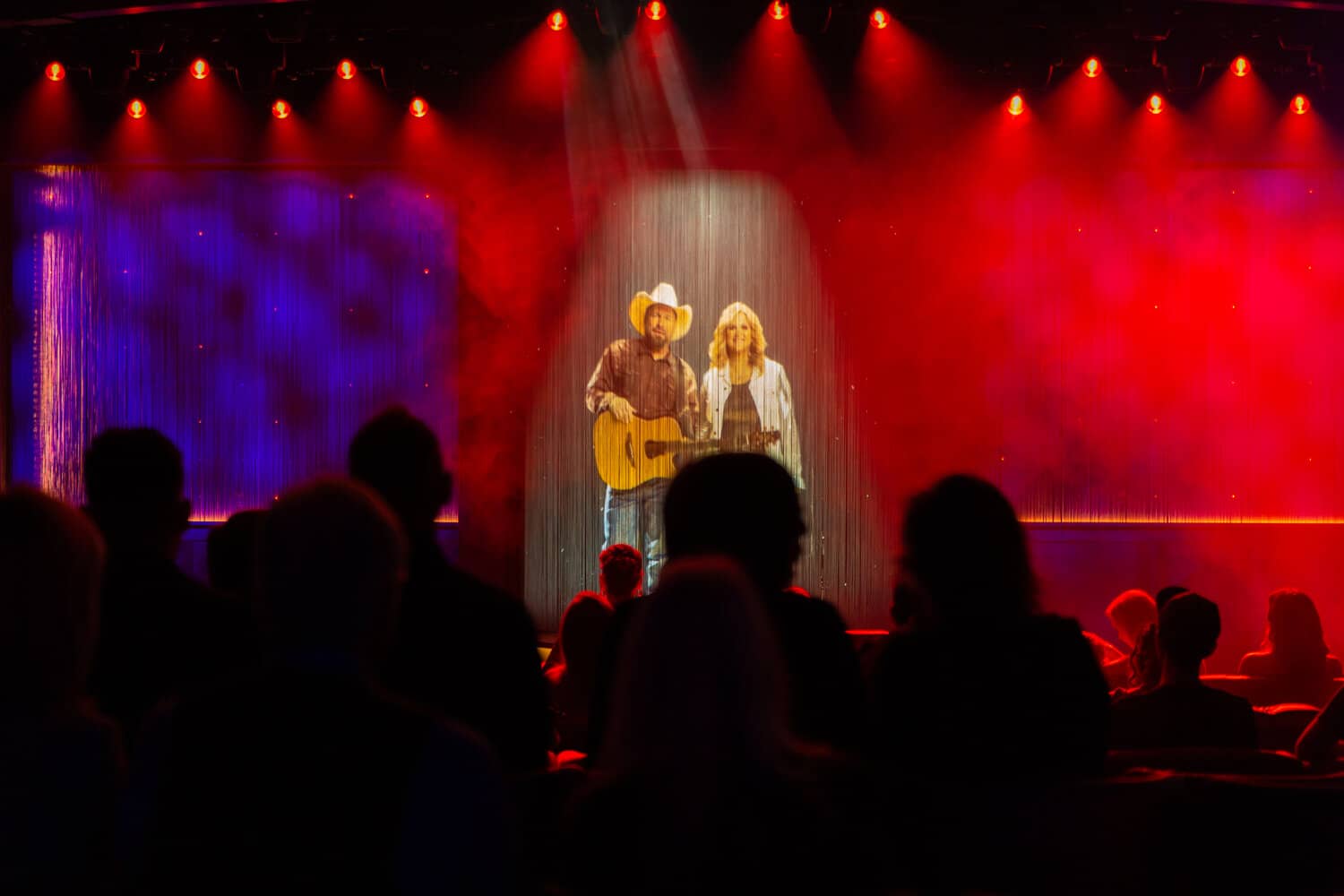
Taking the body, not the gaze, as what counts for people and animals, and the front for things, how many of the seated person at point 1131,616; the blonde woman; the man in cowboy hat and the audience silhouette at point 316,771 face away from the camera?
2

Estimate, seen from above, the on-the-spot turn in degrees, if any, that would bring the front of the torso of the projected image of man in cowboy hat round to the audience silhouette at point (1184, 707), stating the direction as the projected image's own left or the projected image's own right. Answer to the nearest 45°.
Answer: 0° — they already face them

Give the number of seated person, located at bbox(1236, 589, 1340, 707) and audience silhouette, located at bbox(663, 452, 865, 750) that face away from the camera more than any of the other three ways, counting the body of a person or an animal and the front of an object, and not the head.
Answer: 2

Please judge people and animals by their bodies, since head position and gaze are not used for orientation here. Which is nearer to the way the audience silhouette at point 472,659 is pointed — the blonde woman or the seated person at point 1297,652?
the blonde woman

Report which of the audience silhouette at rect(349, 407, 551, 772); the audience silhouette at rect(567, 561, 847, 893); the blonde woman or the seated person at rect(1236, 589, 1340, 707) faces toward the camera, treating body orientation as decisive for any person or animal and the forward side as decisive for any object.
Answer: the blonde woman

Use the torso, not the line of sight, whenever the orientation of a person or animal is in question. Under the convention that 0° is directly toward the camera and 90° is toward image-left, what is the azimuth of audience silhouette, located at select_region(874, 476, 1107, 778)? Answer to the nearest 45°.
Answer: approximately 180°

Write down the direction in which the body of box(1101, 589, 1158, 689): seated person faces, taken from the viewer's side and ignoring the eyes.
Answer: away from the camera

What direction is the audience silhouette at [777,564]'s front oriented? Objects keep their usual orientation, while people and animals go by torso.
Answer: away from the camera

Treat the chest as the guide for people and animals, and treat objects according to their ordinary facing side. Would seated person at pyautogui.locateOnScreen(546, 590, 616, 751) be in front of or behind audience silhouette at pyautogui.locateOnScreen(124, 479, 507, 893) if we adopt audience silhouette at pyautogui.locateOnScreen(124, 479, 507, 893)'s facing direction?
in front

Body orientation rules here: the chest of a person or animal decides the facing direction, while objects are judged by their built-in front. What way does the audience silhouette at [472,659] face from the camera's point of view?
away from the camera

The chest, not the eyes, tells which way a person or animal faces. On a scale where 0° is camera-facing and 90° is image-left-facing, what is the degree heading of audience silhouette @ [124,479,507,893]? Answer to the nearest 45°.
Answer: approximately 180°

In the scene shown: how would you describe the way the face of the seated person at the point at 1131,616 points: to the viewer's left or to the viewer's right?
to the viewer's left

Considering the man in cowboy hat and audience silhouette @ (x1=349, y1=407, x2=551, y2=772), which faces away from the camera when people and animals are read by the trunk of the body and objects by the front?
the audience silhouette

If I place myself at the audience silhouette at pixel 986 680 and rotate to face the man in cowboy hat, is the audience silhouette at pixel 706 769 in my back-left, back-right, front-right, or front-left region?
back-left

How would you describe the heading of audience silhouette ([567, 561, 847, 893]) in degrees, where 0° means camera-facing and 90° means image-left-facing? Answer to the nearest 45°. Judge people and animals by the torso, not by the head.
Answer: approximately 180°

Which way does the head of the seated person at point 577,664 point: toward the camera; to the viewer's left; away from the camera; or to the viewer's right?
away from the camera
